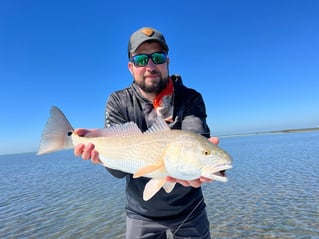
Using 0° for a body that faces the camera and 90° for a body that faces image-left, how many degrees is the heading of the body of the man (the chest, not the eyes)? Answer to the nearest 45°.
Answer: approximately 0°
